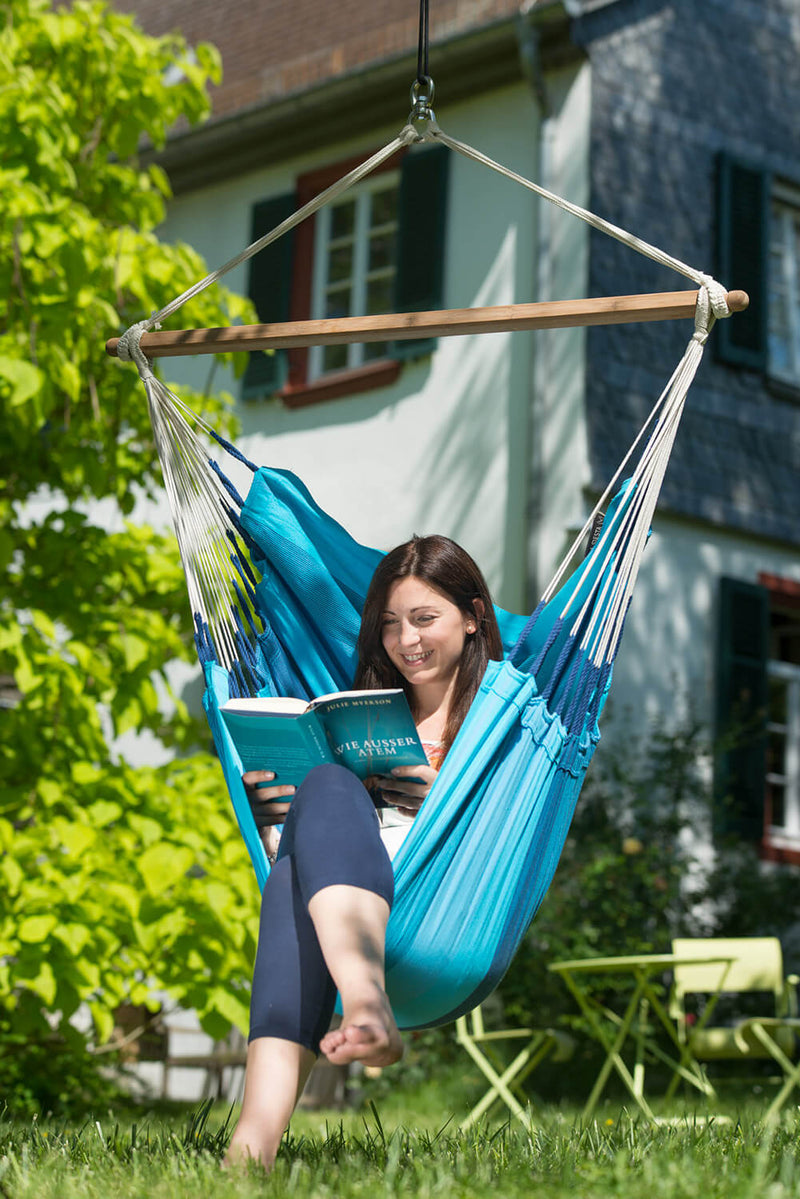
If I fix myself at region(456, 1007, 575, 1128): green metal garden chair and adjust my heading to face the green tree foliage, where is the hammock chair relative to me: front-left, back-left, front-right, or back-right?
front-left

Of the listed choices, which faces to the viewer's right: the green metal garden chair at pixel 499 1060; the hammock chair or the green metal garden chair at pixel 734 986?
the green metal garden chair at pixel 499 1060

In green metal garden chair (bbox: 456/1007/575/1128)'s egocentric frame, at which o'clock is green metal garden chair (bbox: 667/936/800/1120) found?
green metal garden chair (bbox: 667/936/800/1120) is roughly at 12 o'clock from green metal garden chair (bbox: 456/1007/575/1128).

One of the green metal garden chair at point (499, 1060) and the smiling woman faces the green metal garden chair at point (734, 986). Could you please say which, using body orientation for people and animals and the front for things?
the green metal garden chair at point (499, 1060)

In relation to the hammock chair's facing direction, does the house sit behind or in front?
behind

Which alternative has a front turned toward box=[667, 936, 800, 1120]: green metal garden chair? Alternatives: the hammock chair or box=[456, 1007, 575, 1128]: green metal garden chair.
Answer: box=[456, 1007, 575, 1128]: green metal garden chair

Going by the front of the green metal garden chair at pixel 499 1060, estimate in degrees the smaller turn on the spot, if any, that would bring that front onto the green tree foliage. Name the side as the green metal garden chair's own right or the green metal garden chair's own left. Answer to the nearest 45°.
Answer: approximately 135° to the green metal garden chair's own right

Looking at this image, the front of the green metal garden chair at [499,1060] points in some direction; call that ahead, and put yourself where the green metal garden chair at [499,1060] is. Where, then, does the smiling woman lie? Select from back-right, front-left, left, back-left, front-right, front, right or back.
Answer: right

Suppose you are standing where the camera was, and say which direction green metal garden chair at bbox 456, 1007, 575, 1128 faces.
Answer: facing to the right of the viewer

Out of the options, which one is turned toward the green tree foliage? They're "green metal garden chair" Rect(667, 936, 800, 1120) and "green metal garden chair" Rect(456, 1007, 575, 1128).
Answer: "green metal garden chair" Rect(667, 936, 800, 1120)

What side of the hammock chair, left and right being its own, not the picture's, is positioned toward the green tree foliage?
right

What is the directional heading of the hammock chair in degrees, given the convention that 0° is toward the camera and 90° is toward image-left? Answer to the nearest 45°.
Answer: approximately 45°

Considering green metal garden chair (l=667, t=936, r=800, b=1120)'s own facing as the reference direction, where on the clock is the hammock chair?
The hammock chair is roughly at 11 o'clock from the green metal garden chair.

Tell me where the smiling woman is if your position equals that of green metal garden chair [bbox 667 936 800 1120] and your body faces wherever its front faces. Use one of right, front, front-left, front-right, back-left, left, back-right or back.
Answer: front-left

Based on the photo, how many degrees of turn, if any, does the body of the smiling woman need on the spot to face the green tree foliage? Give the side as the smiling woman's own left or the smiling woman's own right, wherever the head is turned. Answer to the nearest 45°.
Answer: approximately 135° to the smiling woman's own right

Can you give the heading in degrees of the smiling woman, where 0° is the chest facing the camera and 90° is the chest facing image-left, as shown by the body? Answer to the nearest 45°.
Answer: approximately 45°
